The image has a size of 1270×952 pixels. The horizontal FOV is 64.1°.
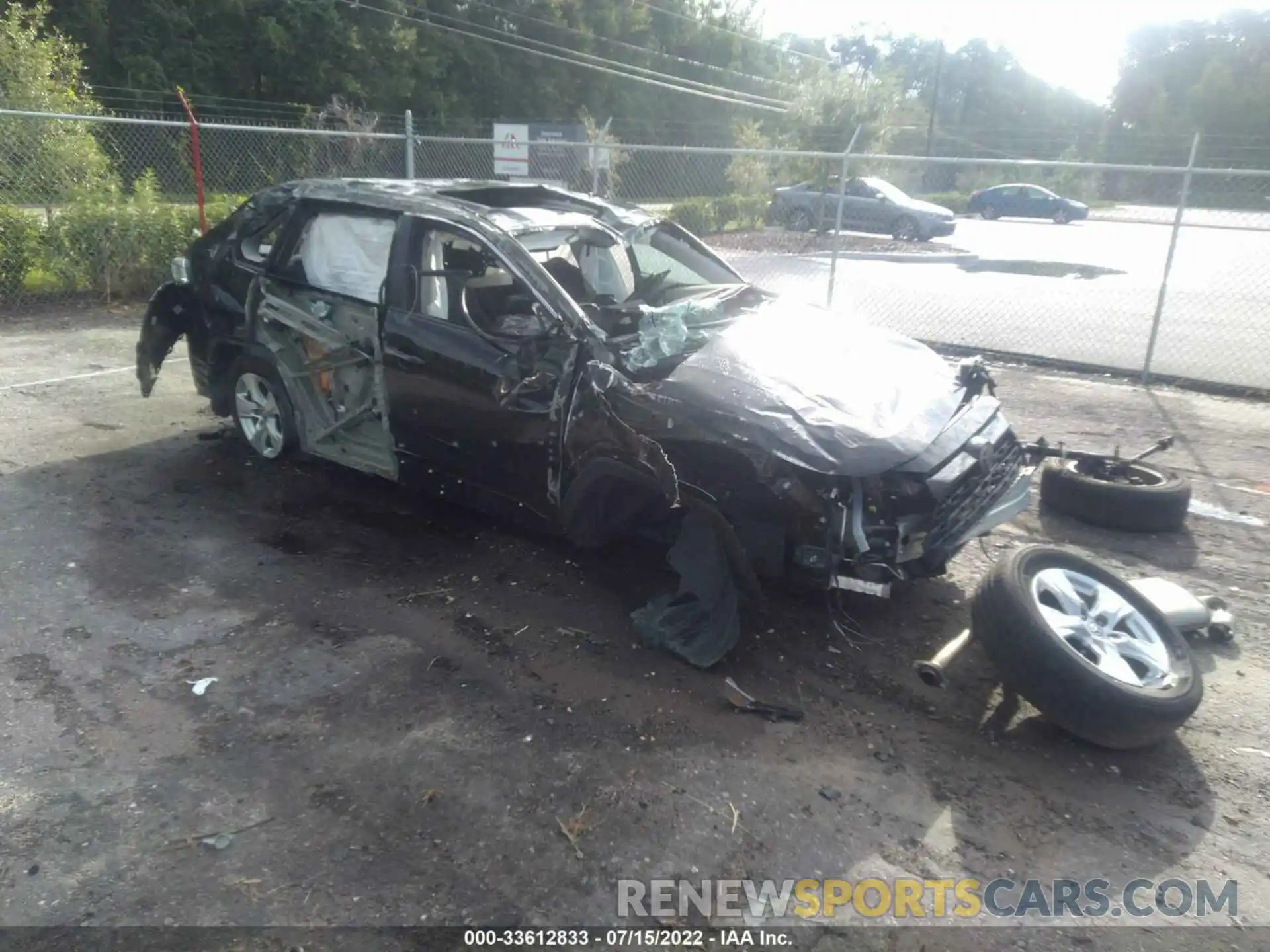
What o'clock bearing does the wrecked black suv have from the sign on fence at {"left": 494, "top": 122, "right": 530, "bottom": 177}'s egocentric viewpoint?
The wrecked black suv is roughly at 12 o'clock from the sign on fence.

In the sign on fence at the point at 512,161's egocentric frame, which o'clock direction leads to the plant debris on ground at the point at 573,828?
The plant debris on ground is roughly at 12 o'clock from the sign on fence.

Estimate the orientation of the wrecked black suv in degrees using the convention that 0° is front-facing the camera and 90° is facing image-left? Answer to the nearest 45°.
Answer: approximately 315°

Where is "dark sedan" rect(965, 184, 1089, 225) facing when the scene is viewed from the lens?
facing to the right of the viewer

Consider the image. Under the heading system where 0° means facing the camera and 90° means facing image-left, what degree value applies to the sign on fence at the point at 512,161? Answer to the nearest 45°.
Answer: approximately 0°

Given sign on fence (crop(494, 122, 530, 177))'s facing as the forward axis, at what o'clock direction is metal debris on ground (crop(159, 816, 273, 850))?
The metal debris on ground is roughly at 12 o'clock from the sign on fence.

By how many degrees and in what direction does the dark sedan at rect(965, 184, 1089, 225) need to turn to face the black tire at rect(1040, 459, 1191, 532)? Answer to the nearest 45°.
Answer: approximately 90° to its right

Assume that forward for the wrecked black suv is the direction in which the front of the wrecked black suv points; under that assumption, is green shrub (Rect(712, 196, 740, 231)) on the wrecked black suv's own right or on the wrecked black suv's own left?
on the wrecked black suv's own left

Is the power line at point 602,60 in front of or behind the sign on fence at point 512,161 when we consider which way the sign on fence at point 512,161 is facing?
behind

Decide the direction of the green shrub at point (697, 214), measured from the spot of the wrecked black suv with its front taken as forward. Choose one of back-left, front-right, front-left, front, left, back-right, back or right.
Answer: back-left
